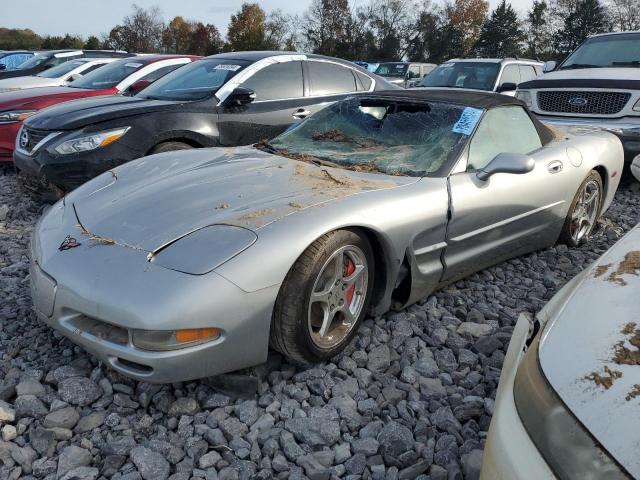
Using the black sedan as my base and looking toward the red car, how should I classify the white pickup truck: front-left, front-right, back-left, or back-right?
back-right

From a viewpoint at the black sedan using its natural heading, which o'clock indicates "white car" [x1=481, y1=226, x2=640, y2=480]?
The white car is roughly at 10 o'clock from the black sedan.

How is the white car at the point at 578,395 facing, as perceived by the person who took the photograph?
facing the viewer and to the left of the viewer

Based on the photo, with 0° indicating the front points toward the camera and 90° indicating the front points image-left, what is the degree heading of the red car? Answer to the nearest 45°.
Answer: approximately 45°

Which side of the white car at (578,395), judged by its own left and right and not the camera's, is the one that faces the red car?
right

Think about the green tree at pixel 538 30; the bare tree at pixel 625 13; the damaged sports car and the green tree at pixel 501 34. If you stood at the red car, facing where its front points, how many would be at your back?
3

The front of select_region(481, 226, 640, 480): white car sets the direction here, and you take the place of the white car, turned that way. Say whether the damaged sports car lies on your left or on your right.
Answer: on your right
